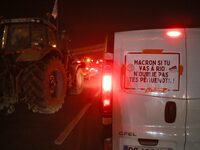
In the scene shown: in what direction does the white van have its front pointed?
away from the camera

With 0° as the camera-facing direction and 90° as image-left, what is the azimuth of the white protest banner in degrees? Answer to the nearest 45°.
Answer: approximately 0°
